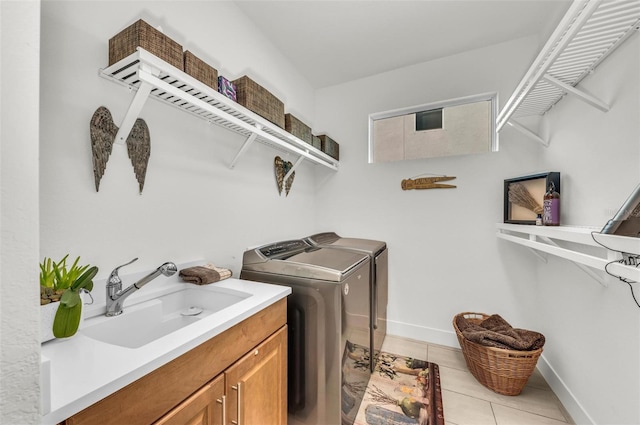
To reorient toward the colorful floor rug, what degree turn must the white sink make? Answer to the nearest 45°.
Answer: approximately 45° to its left

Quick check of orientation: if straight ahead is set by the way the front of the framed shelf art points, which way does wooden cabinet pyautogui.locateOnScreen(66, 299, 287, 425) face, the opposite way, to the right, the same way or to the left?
the opposite way

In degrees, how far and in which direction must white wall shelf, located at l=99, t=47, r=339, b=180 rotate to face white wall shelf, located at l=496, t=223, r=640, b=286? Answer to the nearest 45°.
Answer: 0° — it already faces it

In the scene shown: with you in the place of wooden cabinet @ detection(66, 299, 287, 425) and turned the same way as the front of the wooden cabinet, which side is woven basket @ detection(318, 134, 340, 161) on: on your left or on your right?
on your left

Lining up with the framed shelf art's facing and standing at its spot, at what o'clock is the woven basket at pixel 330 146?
The woven basket is roughly at 1 o'clock from the framed shelf art.

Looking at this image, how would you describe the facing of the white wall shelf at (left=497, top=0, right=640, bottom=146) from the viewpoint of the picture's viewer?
facing to the left of the viewer

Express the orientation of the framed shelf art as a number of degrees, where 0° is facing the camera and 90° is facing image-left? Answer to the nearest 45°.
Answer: approximately 45°

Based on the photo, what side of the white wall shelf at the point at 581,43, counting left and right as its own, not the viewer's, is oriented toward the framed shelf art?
right

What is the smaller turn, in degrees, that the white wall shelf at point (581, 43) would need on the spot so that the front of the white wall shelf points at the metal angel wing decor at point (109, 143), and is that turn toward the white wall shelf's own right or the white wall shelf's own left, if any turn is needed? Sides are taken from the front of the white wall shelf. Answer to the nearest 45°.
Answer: approximately 45° to the white wall shelf's own left

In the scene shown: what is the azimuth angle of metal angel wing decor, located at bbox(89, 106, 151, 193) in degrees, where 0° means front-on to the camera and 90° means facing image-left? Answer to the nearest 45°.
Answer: approximately 315°

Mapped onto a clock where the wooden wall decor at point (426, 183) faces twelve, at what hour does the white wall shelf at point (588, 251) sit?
The white wall shelf is roughly at 11 o'clock from the wooden wall decor.

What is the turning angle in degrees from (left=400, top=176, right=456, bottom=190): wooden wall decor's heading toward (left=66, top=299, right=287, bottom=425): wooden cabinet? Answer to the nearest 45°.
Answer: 0° — it already faces it
